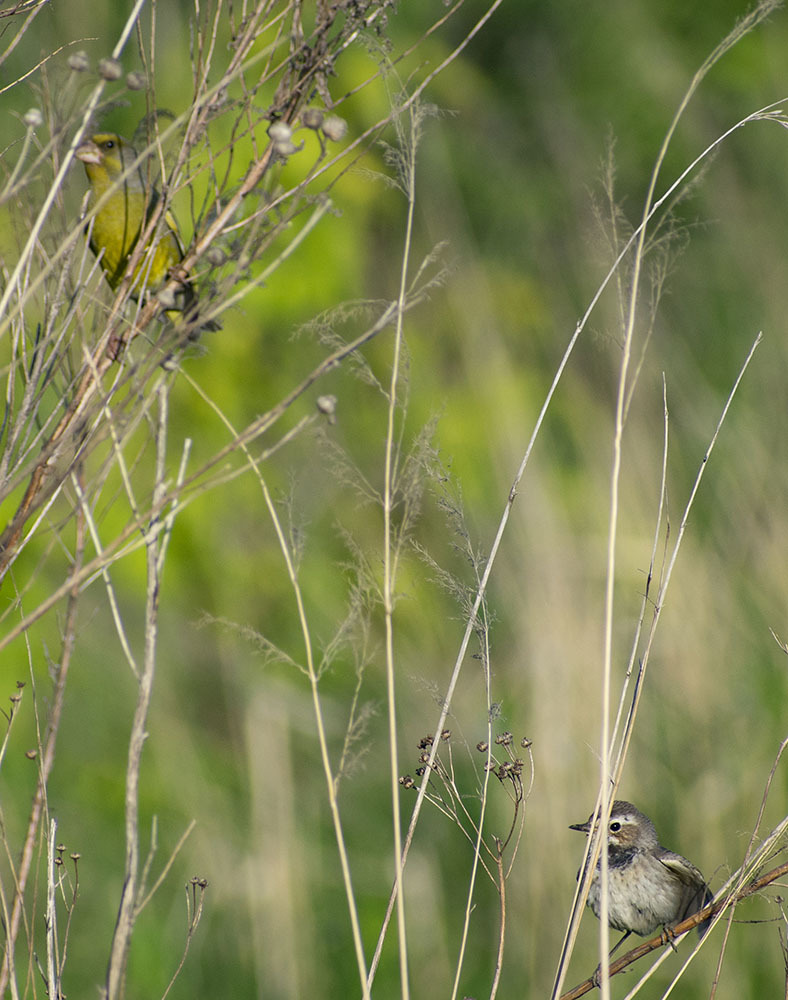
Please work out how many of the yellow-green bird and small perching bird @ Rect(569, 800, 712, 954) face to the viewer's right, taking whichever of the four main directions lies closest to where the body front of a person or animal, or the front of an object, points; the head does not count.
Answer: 0

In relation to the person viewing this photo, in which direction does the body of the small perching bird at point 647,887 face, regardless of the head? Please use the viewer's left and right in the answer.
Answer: facing the viewer and to the left of the viewer
